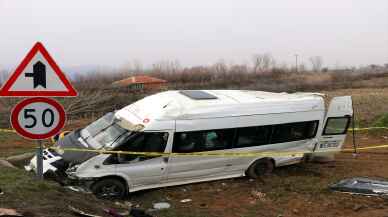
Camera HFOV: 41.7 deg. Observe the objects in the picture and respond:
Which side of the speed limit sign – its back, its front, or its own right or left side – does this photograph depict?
front

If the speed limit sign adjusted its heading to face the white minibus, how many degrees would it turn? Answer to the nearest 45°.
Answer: approximately 135° to its left

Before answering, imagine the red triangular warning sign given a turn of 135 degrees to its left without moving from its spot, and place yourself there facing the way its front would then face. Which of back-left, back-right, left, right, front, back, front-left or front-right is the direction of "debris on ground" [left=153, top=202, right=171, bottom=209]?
front

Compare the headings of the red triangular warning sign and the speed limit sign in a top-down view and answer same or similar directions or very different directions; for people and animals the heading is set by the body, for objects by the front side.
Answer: same or similar directions

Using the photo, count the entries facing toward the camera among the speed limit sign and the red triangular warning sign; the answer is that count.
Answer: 2

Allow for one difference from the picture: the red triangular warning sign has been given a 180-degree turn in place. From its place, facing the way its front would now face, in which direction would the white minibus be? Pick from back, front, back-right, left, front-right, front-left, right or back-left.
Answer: front-right

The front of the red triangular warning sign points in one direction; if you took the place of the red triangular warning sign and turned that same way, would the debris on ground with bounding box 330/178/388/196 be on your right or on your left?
on your left

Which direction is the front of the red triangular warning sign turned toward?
toward the camera
